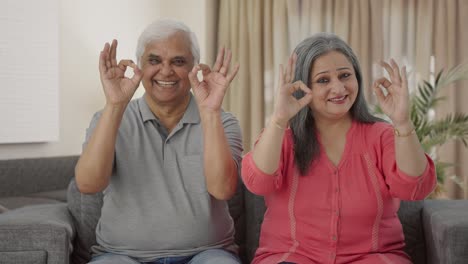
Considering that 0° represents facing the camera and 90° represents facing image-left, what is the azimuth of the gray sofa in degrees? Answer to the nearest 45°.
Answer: approximately 0°

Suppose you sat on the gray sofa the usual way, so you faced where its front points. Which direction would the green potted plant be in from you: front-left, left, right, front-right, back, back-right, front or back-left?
back-left

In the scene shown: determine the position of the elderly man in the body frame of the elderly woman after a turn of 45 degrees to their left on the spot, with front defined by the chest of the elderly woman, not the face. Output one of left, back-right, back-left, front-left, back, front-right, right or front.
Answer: back-right

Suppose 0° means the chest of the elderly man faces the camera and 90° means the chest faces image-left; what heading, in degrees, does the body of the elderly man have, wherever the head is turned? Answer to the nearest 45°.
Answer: approximately 0°
